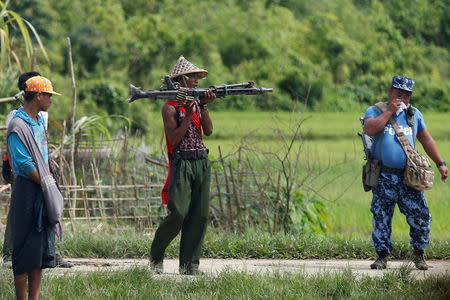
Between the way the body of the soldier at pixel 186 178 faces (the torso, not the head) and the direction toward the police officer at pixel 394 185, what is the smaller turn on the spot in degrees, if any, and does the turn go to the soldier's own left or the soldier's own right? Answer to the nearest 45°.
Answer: approximately 45° to the soldier's own left

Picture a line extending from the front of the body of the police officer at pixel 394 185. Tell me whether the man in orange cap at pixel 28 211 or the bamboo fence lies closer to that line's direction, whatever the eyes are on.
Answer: the man in orange cap

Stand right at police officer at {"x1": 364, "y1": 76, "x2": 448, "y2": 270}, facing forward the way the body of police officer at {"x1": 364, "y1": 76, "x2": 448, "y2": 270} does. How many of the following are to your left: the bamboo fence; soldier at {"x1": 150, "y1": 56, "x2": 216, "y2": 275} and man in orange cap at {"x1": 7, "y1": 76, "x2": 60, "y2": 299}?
0

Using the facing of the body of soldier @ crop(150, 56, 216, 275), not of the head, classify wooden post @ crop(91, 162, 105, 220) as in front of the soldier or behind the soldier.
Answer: behind

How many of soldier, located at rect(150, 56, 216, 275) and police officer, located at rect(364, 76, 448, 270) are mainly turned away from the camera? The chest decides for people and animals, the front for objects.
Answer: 0

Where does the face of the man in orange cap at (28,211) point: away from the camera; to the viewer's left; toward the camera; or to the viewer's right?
to the viewer's right

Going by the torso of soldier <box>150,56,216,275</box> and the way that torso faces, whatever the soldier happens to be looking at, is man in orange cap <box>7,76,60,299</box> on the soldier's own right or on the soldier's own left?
on the soldier's own right

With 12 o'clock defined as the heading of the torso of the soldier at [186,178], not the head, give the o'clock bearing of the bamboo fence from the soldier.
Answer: The bamboo fence is roughly at 7 o'clock from the soldier.

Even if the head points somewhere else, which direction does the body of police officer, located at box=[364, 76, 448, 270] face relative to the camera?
toward the camera

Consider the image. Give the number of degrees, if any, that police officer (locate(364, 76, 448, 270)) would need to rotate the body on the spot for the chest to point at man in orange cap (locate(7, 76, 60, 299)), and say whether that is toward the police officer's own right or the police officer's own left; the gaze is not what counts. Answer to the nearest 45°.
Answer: approximately 45° to the police officer's own right

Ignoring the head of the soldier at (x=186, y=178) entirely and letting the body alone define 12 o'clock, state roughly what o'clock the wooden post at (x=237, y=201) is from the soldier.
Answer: The wooden post is roughly at 8 o'clock from the soldier.

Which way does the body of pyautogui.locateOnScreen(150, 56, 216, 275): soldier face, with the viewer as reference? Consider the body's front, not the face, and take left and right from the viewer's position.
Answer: facing the viewer and to the right of the viewer

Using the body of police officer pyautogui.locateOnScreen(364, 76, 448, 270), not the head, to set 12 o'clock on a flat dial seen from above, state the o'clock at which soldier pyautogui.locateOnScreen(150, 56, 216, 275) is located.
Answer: soldier pyautogui.locateOnScreen(150, 56, 216, 275) is roughly at 2 o'clock from police officer pyautogui.locateOnScreen(364, 76, 448, 270).

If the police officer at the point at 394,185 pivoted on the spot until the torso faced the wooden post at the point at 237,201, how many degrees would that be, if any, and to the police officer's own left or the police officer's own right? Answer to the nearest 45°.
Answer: approximately 135° to the police officer's own right
